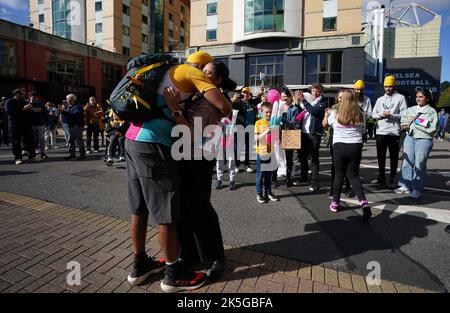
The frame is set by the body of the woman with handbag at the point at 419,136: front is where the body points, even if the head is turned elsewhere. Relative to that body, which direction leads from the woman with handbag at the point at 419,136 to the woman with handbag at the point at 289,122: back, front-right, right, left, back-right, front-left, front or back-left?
front-right

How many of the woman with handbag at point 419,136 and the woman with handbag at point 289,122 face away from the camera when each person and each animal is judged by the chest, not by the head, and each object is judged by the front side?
0

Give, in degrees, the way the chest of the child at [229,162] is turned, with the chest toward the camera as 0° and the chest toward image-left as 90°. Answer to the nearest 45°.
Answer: approximately 0°

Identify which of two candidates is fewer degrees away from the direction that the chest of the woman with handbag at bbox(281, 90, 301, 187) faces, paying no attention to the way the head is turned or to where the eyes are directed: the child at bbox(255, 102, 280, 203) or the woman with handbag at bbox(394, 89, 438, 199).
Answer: the child

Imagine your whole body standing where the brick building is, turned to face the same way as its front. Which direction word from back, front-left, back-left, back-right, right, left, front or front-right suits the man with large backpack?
front-right

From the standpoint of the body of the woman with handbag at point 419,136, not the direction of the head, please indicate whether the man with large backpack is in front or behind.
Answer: in front

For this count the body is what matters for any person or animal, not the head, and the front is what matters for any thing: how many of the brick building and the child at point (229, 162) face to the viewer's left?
0

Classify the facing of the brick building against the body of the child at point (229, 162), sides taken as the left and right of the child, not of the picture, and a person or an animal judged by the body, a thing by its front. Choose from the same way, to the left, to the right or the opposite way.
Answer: to the left

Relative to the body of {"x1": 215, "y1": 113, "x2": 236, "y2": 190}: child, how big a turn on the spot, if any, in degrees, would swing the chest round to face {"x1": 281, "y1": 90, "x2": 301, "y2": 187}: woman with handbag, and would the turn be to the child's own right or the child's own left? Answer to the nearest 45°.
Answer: approximately 90° to the child's own left

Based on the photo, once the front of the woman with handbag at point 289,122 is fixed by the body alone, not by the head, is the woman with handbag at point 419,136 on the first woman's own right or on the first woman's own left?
on the first woman's own left

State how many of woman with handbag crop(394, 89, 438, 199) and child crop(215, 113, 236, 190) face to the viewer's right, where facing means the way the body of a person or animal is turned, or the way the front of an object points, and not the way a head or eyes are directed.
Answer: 0

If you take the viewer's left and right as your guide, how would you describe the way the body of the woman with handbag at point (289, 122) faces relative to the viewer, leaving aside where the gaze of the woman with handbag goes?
facing the viewer and to the left of the viewer
